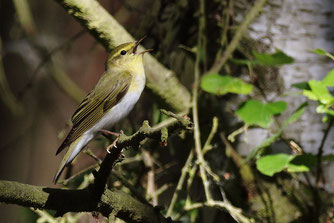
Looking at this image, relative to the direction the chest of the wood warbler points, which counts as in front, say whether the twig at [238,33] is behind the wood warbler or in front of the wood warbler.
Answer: in front

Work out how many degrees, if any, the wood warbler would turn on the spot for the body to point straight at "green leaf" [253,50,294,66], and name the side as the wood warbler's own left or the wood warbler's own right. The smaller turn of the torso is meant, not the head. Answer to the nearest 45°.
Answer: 0° — it already faces it

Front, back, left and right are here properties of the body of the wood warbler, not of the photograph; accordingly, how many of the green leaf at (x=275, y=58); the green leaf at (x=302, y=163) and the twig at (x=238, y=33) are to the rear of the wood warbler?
0

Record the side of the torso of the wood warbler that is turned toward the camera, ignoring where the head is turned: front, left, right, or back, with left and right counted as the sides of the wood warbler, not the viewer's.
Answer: right

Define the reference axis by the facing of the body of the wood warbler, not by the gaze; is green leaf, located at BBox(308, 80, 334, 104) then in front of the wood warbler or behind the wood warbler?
in front
